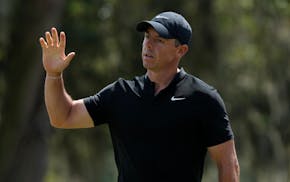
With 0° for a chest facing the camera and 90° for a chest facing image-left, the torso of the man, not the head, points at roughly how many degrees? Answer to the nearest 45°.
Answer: approximately 45°

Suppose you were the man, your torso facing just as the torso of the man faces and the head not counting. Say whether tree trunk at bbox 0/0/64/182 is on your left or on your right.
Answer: on your right
